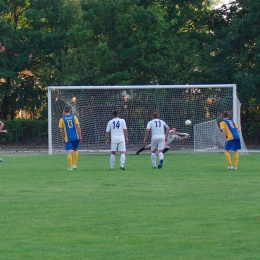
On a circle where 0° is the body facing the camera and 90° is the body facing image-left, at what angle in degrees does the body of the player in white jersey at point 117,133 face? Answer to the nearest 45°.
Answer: approximately 180°

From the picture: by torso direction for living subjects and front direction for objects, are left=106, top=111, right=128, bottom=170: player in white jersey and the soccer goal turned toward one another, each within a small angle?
yes

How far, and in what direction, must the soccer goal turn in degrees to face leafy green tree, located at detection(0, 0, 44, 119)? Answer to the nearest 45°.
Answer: approximately 135° to its right

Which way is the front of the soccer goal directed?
toward the camera

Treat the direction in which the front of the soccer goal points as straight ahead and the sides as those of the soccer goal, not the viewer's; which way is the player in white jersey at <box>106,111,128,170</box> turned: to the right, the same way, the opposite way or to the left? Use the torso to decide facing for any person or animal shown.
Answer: the opposite way

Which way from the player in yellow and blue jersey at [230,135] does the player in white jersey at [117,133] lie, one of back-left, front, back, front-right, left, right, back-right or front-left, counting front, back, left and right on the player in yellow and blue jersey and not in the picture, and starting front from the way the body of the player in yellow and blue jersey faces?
front-left

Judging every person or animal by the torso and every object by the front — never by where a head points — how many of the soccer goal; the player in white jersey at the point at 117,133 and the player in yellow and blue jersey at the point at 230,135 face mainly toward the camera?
1

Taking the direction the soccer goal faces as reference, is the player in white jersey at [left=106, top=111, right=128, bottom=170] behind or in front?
in front

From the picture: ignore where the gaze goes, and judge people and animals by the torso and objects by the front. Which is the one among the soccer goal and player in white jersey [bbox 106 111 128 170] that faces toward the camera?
the soccer goal

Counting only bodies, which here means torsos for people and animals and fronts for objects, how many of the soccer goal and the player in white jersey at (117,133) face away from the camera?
1

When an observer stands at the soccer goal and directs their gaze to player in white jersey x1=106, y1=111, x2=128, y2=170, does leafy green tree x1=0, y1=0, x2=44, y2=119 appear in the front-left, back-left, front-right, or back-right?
back-right

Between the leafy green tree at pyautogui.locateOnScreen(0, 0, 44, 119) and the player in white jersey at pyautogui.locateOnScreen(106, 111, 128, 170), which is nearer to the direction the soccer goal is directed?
the player in white jersey

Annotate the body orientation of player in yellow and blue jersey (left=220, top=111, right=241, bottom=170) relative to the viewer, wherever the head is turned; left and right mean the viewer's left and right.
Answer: facing away from the viewer and to the left of the viewer
